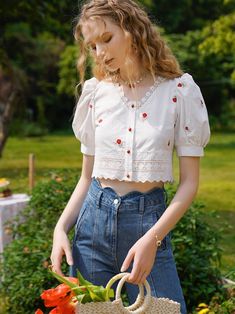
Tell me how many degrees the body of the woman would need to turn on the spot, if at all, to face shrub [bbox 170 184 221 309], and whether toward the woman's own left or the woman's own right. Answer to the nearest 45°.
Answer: approximately 180°

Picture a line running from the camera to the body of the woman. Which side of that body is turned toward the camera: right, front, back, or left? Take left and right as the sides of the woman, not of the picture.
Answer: front

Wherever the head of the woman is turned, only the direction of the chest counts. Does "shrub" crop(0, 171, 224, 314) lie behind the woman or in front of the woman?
behind

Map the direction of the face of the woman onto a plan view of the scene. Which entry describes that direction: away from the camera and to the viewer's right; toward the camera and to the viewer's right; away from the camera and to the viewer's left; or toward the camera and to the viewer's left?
toward the camera and to the viewer's left
